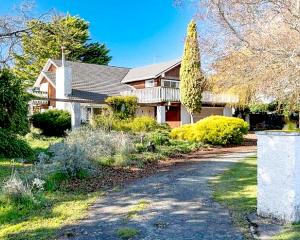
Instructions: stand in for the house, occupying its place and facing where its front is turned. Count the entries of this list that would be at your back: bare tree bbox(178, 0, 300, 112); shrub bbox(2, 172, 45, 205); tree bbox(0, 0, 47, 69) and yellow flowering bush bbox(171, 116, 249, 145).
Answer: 0

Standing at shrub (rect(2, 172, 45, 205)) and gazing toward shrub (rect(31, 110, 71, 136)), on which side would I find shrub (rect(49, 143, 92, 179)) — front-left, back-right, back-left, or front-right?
front-right

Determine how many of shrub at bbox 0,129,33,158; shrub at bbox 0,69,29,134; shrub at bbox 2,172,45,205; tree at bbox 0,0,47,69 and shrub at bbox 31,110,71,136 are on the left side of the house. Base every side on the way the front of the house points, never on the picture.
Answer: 0

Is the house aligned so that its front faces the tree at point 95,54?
no

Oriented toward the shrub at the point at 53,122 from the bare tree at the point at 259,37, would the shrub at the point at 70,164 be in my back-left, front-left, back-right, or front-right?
front-left

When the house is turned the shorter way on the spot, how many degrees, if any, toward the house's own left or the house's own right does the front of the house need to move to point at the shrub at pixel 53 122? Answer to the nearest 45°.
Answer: approximately 90° to the house's own right

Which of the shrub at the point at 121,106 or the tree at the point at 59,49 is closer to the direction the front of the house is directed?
the shrub

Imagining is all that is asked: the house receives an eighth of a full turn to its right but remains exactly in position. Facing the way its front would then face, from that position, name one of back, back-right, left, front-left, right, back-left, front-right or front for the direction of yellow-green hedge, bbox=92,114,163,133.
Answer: front

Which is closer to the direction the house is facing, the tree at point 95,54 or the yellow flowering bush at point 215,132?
the yellow flowering bush

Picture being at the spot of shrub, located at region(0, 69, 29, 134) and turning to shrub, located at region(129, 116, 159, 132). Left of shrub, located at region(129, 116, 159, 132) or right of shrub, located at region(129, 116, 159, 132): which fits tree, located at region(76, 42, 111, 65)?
left

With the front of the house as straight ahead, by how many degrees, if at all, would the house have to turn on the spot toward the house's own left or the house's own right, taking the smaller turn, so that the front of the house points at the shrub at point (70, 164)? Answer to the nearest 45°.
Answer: approximately 45° to the house's own right

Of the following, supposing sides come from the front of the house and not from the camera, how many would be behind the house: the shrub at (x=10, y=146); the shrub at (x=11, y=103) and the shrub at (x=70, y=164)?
0

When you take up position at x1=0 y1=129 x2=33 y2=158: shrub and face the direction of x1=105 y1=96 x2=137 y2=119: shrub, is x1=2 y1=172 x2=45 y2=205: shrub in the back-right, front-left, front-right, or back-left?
back-right

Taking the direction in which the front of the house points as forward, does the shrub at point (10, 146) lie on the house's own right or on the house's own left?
on the house's own right

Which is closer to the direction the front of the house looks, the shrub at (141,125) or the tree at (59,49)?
the shrub

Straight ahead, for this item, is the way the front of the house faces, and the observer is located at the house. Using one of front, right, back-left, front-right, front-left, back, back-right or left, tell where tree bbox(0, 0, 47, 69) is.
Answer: front-right

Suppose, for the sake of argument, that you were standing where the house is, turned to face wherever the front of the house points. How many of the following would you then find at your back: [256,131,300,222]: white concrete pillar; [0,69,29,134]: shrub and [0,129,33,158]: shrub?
0
